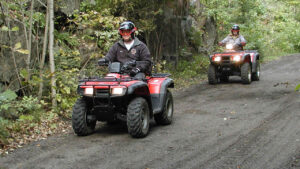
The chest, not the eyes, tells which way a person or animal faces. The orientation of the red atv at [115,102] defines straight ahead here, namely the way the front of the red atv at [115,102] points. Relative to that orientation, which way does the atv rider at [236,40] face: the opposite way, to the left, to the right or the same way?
the same way

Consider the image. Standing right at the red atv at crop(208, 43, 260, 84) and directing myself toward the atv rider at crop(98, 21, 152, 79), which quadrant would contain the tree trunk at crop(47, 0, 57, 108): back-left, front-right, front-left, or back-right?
front-right

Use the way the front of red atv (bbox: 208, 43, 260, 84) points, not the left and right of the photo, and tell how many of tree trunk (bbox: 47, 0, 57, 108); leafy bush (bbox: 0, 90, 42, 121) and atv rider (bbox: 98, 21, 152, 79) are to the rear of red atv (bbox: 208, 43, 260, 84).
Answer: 0

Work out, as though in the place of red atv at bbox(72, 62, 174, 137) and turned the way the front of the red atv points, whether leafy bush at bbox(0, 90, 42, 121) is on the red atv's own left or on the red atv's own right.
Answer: on the red atv's own right

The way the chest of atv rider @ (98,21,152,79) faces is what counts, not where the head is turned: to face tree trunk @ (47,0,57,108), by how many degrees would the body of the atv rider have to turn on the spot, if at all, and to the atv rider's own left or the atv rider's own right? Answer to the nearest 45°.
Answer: approximately 90° to the atv rider's own right

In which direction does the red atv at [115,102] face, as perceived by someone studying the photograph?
facing the viewer and to the left of the viewer

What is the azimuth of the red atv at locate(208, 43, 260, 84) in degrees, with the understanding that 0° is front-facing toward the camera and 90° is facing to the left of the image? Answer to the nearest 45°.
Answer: approximately 45°

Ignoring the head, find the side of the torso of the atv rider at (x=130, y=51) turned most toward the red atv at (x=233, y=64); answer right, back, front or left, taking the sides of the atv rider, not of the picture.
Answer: back

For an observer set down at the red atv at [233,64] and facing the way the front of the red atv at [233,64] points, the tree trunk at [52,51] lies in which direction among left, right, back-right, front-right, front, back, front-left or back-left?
front

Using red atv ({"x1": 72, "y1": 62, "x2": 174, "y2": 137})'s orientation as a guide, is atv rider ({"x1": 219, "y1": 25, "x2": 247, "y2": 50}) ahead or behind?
behind

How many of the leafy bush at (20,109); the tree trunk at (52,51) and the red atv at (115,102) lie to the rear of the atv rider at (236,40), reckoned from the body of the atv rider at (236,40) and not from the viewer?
0

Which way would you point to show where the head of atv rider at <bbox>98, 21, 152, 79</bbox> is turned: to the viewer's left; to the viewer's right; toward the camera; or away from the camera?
toward the camera

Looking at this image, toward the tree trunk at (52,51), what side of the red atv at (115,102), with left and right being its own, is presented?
right

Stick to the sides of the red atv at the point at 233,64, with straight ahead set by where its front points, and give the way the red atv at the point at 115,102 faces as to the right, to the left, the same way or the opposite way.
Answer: the same way
